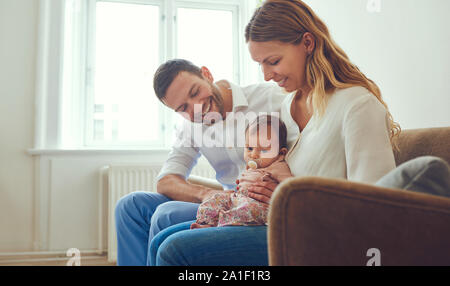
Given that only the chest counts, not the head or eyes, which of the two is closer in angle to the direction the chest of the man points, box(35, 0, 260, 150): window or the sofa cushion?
the sofa cushion

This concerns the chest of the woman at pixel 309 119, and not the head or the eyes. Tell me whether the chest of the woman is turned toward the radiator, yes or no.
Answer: no

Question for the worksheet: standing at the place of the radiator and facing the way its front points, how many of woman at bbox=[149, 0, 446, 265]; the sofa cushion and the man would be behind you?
0

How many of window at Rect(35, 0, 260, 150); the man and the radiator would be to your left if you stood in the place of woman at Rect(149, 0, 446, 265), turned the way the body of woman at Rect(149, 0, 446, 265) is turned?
0

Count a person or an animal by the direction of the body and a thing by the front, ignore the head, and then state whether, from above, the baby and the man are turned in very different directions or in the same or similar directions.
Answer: same or similar directions

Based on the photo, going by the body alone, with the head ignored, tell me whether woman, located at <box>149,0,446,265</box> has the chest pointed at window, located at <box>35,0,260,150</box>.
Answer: no

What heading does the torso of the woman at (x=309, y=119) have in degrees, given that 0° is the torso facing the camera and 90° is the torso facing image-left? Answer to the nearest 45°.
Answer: approximately 90°

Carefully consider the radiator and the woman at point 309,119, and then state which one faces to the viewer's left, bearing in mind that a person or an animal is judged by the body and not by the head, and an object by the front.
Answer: the woman

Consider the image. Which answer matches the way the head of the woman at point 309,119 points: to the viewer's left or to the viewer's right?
to the viewer's left

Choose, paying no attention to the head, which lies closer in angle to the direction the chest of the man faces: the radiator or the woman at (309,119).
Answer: the woman

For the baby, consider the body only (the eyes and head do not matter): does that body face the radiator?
no

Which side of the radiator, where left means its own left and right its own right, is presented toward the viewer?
front

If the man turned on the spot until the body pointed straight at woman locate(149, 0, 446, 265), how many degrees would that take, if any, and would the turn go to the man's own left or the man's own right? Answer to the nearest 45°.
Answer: approximately 90° to the man's own left
